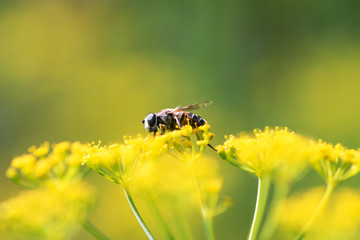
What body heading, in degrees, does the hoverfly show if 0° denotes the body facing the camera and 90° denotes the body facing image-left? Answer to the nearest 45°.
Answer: approximately 90°

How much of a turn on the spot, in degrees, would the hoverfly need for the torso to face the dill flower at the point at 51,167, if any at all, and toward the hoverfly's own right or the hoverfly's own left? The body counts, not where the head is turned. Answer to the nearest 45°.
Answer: approximately 45° to the hoverfly's own left

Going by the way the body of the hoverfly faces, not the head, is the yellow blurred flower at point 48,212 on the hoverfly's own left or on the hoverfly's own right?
on the hoverfly's own left
